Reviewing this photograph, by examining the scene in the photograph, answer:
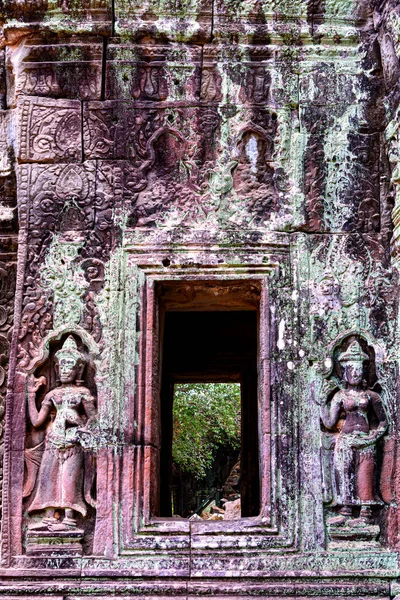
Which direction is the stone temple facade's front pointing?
toward the camera
